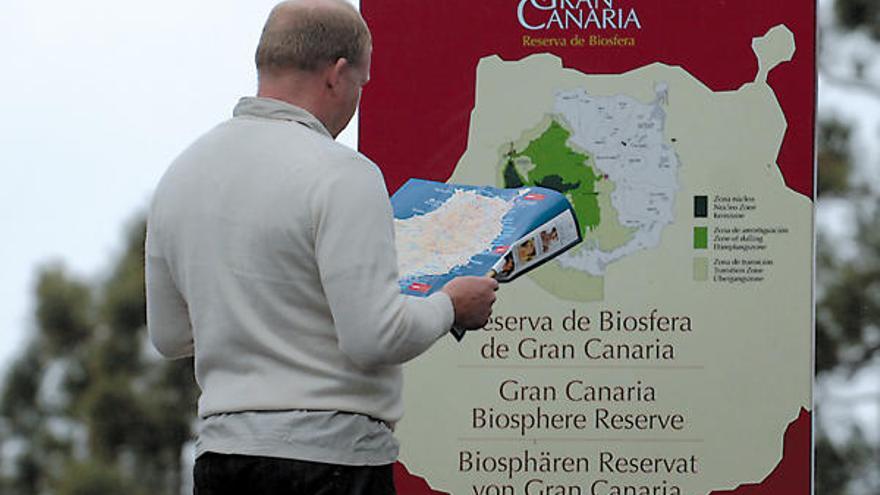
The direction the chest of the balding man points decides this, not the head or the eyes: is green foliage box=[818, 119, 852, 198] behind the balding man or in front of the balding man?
in front

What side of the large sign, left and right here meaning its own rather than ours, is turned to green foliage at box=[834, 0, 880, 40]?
back

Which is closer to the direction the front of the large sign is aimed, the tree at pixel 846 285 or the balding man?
the balding man

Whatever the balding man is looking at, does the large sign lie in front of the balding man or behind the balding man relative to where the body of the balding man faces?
in front

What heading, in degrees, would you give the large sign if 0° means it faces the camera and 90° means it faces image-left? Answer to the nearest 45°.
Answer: approximately 0°

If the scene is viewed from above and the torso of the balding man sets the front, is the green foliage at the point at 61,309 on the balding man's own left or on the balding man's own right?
on the balding man's own left

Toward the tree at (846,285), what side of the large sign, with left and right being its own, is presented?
back

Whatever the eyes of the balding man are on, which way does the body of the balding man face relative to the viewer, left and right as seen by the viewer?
facing away from the viewer and to the right of the viewer

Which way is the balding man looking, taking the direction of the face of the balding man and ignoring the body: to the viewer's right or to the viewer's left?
to the viewer's right

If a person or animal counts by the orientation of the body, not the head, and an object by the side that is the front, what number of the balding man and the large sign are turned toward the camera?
1
